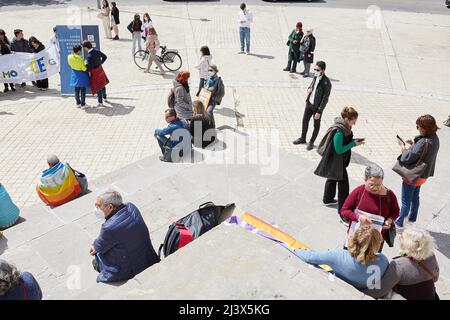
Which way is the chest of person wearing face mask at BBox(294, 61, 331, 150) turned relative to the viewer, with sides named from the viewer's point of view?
facing the viewer and to the left of the viewer

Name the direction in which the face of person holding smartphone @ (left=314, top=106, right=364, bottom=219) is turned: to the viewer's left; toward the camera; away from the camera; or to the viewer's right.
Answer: to the viewer's right

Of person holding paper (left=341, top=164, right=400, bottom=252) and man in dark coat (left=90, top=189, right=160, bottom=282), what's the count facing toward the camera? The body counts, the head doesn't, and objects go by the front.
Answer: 1

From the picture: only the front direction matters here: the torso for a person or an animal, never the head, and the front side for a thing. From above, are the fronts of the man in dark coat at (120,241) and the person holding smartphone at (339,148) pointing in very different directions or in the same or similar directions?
very different directions

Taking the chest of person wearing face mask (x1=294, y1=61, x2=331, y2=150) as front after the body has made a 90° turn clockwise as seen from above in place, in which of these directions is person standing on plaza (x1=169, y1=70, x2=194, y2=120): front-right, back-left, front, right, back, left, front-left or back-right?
front-left

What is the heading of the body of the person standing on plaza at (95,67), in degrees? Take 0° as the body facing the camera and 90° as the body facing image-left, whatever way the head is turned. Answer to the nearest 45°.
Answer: approximately 135°

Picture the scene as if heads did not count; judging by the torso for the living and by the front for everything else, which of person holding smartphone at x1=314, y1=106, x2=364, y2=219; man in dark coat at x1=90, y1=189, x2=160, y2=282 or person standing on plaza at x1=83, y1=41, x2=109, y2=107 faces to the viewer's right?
the person holding smartphone

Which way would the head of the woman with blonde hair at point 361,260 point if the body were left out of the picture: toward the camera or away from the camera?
away from the camera

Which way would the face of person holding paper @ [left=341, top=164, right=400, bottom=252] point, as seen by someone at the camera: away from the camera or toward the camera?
toward the camera

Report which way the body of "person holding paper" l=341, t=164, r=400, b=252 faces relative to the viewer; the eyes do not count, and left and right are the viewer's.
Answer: facing the viewer
